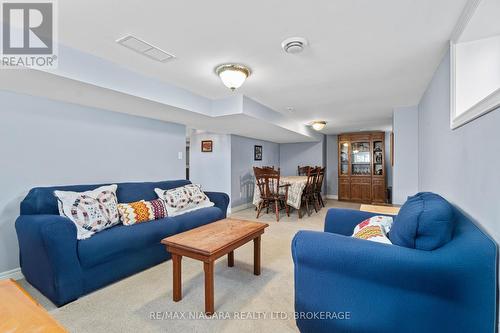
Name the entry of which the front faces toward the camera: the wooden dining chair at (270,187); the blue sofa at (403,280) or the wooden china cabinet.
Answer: the wooden china cabinet

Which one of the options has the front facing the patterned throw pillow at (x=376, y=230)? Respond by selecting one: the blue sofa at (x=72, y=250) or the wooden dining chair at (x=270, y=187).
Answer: the blue sofa

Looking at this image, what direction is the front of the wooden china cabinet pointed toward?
toward the camera

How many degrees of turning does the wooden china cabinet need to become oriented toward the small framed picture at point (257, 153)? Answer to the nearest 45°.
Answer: approximately 45° to its right

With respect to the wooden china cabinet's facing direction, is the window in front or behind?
in front

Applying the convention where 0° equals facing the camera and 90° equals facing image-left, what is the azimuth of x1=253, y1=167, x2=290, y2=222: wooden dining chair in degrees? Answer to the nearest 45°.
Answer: approximately 225°

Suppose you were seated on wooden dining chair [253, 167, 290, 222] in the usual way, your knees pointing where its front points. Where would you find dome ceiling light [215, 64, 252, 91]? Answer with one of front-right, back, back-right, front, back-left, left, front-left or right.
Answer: back-right

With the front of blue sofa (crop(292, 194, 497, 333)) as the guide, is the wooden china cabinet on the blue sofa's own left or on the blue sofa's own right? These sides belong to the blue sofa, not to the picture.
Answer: on the blue sofa's own right

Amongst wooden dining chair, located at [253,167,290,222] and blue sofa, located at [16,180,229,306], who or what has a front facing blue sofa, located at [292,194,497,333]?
blue sofa, located at [16,180,229,306]

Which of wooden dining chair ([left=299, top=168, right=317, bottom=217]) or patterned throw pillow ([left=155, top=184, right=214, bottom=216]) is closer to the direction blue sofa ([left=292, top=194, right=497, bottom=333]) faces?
the patterned throw pillow

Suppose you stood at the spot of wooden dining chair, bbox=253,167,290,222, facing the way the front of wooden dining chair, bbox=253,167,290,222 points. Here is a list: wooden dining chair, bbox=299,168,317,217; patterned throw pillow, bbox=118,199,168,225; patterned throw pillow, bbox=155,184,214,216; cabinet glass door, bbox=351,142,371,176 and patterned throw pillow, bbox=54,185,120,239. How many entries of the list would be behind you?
3

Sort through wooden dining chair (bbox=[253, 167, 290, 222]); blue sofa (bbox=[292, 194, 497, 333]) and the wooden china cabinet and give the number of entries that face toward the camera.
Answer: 1

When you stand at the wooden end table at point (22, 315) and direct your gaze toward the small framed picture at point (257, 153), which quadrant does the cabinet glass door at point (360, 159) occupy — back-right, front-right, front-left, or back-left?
front-right

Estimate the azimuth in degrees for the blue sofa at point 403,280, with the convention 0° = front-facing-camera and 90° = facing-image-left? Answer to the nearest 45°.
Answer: approximately 90°

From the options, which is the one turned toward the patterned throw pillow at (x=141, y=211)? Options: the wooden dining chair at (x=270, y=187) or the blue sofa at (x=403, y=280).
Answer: the blue sofa

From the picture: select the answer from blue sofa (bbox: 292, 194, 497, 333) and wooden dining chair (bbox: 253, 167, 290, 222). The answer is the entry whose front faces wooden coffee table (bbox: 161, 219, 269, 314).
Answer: the blue sofa

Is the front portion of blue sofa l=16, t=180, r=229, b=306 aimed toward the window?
yes

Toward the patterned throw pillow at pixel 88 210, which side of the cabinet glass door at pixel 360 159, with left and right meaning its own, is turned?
front

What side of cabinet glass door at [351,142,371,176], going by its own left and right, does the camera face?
front

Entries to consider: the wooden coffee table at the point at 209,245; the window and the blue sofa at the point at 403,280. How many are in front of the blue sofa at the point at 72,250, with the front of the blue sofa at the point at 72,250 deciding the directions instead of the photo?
3

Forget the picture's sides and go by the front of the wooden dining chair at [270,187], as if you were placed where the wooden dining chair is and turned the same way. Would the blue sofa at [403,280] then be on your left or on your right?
on your right
